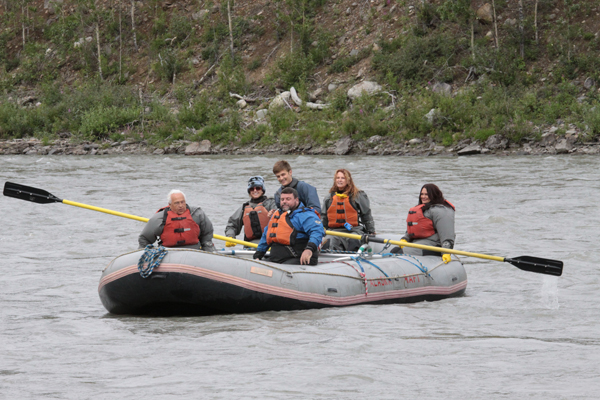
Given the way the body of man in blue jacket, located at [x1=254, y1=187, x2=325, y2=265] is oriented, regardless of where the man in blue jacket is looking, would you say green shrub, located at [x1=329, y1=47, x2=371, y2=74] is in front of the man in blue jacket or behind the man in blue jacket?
behind

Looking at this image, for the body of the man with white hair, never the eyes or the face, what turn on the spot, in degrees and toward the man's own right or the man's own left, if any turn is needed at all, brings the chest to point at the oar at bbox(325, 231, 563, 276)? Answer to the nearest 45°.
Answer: approximately 90° to the man's own left

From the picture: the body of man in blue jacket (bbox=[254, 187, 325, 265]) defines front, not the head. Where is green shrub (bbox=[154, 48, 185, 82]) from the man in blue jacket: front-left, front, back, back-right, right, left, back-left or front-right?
back-right

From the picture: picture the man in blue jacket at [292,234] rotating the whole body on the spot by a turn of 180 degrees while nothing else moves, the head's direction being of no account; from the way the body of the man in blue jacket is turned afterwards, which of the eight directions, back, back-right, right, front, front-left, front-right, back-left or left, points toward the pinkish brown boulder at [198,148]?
front-left

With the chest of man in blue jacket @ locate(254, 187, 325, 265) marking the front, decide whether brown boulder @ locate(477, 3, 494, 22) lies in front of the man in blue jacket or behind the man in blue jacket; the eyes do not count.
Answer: behind

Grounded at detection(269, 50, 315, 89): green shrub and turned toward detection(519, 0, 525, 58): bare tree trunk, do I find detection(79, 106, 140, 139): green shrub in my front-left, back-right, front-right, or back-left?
back-right

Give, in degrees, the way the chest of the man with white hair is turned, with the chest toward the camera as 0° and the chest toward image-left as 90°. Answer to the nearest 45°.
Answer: approximately 0°

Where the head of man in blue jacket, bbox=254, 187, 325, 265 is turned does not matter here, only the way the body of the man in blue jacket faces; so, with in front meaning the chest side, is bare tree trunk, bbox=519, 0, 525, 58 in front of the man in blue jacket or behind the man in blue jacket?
behind

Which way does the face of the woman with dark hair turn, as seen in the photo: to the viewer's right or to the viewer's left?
to the viewer's left

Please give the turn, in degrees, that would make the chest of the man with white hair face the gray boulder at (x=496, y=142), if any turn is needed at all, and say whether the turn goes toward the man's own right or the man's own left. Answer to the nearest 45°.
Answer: approximately 135° to the man's own left

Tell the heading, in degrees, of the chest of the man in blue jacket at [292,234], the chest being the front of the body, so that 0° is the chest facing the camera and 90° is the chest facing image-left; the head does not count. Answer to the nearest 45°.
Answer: approximately 45°
